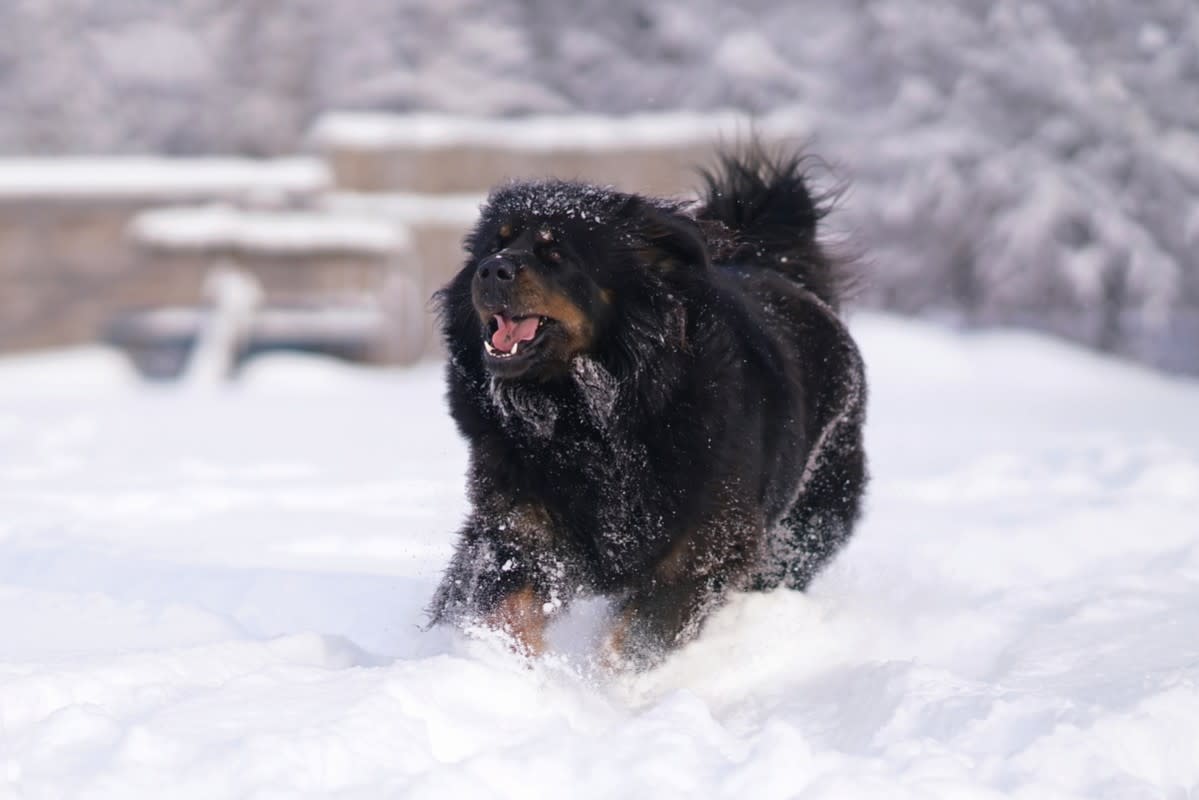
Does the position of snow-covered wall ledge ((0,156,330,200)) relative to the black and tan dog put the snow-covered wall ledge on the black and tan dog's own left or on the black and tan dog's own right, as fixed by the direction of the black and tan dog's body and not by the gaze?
on the black and tan dog's own right

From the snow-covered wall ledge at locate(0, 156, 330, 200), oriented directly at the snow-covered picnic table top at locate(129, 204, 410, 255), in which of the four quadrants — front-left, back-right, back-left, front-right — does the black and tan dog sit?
front-right

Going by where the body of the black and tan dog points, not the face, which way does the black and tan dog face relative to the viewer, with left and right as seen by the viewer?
facing the viewer and to the left of the viewer

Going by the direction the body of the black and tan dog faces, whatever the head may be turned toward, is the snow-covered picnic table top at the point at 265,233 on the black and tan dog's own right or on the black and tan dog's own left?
on the black and tan dog's own right
